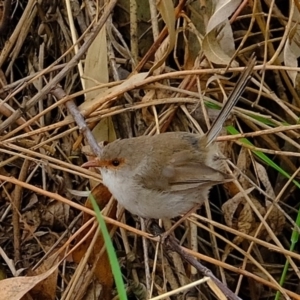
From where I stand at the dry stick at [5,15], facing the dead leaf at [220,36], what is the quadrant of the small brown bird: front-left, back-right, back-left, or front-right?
front-right

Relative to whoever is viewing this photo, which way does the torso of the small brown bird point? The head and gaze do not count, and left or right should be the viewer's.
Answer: facing to the left of the viewer

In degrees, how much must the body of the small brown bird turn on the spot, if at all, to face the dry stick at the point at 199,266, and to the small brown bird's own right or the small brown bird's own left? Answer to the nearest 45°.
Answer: approximately 90° to the small brown bird's own left

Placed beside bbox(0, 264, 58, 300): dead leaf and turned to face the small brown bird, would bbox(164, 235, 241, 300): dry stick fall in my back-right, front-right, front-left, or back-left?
front-right

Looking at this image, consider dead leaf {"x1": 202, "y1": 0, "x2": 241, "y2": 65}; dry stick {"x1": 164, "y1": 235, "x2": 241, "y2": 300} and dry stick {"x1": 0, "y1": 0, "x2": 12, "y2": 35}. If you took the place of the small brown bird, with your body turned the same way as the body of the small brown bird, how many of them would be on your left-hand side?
1

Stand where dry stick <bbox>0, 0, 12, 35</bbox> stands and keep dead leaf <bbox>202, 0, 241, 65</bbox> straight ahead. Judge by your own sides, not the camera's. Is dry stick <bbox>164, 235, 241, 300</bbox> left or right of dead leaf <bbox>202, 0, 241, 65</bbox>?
right

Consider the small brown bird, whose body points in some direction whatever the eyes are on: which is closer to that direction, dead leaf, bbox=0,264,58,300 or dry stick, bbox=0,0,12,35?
the dead leaf

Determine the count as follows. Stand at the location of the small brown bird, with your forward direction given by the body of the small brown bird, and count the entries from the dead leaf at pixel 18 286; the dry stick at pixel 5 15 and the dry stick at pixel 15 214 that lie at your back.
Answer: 0

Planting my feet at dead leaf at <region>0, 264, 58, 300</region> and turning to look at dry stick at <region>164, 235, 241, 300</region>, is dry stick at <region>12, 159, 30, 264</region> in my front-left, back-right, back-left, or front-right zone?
back-left

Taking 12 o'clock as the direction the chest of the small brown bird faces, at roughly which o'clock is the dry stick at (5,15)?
The dry stick is roughly at 2 o'clock from the small brown bird.

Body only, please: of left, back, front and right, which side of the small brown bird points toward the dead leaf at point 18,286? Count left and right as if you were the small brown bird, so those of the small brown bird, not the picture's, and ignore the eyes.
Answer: front

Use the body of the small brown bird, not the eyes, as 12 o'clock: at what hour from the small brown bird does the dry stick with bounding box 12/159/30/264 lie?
The dry stick is roughly at 1 o'clock from the small brown bird.

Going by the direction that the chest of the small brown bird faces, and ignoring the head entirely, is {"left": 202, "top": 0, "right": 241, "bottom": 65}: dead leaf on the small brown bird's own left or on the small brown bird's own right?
on the small brown bird's own right
